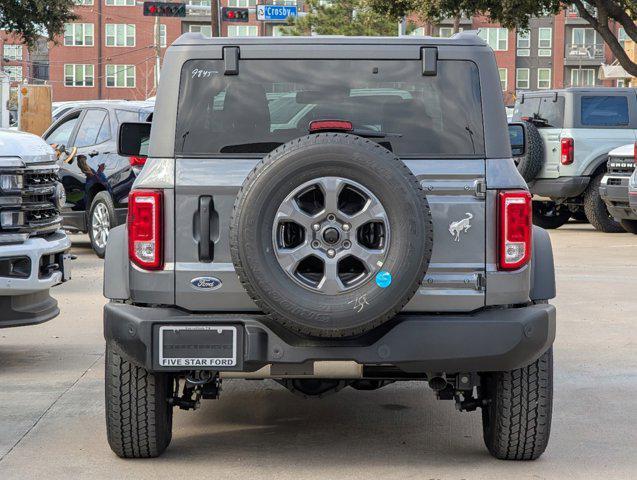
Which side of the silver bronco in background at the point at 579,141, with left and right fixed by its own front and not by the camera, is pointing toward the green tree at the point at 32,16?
left

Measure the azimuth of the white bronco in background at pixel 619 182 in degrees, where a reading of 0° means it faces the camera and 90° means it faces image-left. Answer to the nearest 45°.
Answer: approximately 45°

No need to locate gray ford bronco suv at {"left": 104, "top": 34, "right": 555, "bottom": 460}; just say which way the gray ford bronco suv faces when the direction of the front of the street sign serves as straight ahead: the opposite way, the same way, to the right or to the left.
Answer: the opposite way

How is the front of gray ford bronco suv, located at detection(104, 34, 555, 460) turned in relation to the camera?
facing away from the viewer

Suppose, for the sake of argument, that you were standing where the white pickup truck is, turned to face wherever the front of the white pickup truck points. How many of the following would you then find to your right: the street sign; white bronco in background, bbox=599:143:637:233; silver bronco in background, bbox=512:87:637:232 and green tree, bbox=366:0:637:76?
0

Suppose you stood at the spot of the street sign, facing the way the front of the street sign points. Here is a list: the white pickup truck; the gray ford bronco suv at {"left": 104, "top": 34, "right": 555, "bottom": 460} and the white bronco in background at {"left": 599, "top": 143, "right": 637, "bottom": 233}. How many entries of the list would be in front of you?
3

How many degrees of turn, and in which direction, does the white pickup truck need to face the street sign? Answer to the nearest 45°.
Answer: approximately 135° to its left

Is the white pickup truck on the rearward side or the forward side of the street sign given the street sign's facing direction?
on the forward side

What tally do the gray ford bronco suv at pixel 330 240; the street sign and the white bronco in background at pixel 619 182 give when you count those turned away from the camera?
1

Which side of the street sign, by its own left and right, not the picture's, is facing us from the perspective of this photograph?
front

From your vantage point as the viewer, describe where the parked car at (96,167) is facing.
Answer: facing away from the viewer and to the left of the viewer

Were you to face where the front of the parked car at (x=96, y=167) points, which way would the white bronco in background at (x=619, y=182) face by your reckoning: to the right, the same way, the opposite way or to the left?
to the left

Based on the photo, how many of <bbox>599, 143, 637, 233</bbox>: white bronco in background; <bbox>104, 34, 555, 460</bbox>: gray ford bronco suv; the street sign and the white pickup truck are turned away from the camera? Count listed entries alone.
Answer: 1
